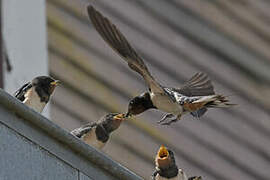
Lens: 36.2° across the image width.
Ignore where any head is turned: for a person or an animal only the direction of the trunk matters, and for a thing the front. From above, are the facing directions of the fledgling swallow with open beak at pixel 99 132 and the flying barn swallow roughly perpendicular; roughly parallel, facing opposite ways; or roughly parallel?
roughly parallel, facing opposite ways

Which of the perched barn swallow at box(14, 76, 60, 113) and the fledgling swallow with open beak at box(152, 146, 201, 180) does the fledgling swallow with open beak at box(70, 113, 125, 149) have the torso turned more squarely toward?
the fledgling swallow with open beak

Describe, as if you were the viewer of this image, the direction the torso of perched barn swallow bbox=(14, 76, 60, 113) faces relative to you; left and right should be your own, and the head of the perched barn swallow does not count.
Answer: facing the viewer and to the right of the viewer

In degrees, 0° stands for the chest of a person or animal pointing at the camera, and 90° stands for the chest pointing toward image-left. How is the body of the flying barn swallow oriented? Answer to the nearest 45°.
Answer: approximately 90°

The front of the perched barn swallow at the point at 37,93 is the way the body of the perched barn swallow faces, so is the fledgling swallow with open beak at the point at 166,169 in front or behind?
in front

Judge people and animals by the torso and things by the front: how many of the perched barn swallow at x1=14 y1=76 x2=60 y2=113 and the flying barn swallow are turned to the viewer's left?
1

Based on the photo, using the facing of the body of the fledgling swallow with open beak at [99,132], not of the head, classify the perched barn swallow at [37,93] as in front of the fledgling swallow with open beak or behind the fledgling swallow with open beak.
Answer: behind

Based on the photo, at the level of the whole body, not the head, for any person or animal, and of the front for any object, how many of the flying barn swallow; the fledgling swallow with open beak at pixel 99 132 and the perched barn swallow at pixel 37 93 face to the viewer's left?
1

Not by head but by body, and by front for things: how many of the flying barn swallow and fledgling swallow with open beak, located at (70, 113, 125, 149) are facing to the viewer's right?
1

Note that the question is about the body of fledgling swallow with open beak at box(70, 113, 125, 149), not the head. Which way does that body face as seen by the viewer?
to the viewer's right
